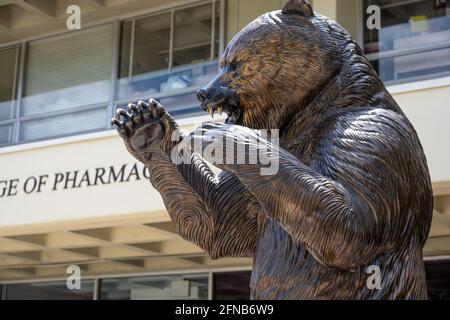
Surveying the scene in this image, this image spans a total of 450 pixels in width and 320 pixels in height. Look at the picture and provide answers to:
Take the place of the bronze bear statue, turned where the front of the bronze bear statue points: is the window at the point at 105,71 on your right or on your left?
on your right

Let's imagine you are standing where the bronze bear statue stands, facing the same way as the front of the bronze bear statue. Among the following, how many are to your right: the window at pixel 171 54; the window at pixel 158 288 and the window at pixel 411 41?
3

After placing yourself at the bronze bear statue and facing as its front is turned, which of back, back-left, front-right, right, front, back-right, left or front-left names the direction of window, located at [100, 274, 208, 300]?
right

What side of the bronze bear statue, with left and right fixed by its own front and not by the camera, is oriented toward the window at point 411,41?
right

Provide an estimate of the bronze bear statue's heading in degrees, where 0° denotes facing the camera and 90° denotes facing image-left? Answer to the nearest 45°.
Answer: approximately 90°

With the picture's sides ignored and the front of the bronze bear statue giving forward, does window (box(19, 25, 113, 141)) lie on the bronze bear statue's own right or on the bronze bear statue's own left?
on the bronze bear statue's own right

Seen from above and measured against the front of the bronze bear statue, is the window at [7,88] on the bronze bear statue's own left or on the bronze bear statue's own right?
on the bronze bear statue's own right

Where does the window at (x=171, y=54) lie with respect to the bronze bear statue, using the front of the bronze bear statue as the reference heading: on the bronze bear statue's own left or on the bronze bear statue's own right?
on the bronze bear statue's own right

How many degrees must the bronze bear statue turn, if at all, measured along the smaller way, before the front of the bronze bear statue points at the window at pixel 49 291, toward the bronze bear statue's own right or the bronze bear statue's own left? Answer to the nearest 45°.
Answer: approximately 90° to the bronze bear statue's own right
